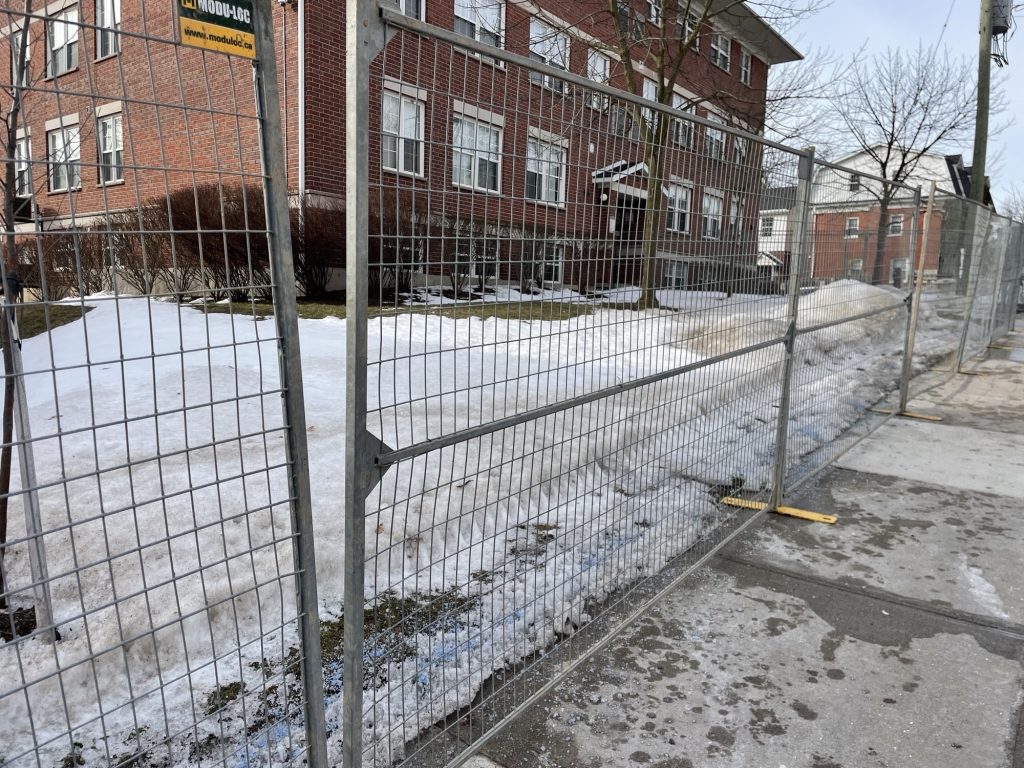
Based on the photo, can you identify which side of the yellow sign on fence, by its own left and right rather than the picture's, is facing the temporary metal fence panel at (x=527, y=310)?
left

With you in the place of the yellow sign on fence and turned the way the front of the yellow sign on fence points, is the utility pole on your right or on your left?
on your left

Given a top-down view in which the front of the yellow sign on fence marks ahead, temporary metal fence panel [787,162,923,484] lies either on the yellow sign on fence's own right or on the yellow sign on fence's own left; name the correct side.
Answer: on the yellow sign on fence's own left

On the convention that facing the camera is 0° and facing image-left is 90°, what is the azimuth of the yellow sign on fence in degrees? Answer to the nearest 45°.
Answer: approximately 315°
